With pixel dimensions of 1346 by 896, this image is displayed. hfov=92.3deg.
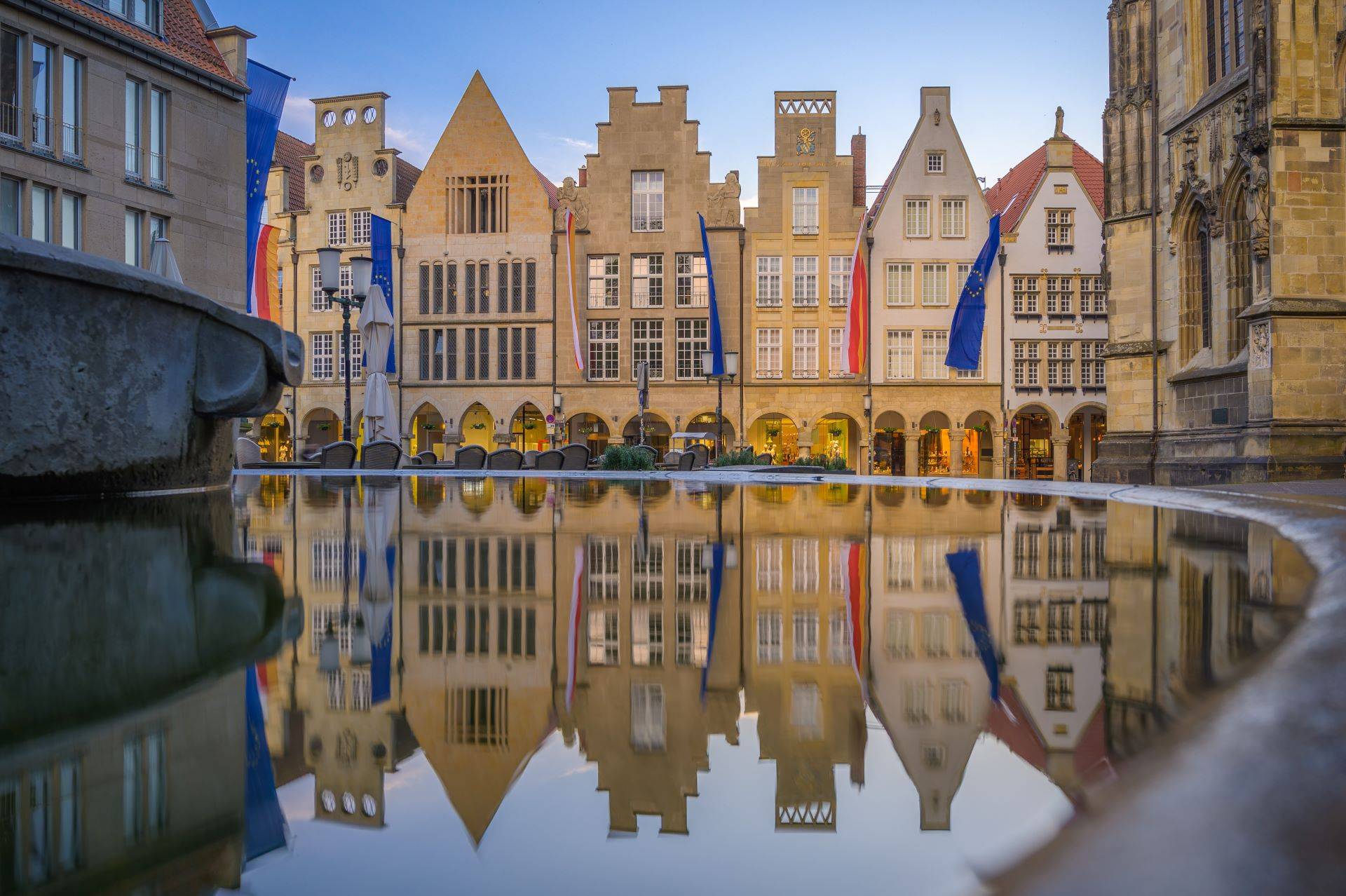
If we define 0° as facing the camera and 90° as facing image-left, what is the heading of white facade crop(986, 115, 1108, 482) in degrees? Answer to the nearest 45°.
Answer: approximately 0°

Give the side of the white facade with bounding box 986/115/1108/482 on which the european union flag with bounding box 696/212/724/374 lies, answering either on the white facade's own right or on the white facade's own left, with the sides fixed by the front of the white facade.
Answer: on the white facade's own right

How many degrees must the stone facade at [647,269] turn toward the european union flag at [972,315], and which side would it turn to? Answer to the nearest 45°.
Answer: approximately 90° to its left

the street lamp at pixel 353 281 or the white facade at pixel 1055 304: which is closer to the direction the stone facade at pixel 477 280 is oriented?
the street lamp

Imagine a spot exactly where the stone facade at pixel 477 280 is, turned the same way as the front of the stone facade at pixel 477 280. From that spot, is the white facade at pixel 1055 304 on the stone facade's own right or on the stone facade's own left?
on the stone facade's own left

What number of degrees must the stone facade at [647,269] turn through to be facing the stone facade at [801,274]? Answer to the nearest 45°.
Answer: approximately 90° to its left

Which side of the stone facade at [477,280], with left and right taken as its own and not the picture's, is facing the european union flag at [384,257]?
right

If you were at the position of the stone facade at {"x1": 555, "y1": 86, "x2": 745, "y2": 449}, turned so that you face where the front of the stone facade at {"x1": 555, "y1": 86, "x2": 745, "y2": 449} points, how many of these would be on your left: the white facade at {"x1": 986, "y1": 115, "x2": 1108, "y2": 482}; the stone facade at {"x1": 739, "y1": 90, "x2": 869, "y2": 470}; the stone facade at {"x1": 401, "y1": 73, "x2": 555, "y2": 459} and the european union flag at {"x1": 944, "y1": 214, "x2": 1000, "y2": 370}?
3

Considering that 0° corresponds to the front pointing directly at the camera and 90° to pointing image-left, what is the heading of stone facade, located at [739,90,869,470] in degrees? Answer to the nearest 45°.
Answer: approximately 0°
